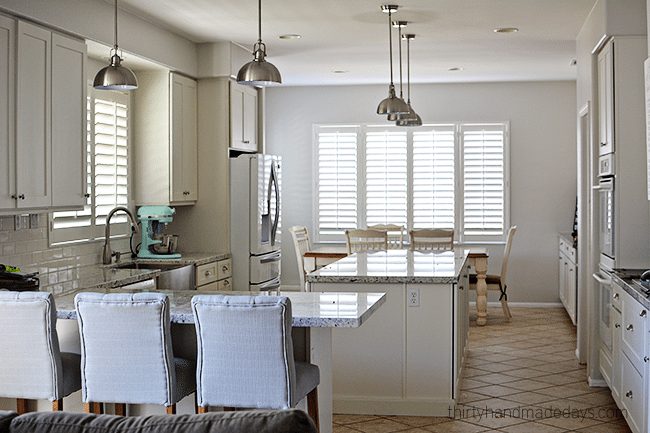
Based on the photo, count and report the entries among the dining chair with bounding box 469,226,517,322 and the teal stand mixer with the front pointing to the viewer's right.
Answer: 1

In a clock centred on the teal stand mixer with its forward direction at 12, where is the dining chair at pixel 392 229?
The dining chair is roughly at 11 o'clock from the teal stand mixer.

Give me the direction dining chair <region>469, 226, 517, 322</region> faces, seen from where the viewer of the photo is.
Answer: facing to the left of the viewer

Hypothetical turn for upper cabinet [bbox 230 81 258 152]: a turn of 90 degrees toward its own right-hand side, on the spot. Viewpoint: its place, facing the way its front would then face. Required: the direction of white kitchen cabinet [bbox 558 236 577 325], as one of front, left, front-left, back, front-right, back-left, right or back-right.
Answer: back-left

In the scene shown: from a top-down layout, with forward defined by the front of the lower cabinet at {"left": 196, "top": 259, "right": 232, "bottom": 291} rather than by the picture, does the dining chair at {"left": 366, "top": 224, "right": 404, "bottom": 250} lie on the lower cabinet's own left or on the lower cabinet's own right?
on the lower cabinet's own left

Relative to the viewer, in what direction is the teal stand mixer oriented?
to the viewer's right

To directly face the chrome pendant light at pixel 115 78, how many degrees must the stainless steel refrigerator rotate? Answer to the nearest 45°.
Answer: approximately 45° to its right

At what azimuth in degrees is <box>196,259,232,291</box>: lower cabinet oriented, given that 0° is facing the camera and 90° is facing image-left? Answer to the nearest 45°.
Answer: approximately 315°

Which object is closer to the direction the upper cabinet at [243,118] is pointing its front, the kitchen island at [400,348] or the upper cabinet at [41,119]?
the kitchen island

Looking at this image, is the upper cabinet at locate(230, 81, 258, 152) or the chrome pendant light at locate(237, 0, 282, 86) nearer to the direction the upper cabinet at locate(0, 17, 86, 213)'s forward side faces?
the chrome pendant light

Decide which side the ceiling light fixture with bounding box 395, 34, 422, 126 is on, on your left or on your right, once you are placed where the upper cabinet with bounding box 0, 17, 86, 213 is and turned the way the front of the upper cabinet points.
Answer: on your left

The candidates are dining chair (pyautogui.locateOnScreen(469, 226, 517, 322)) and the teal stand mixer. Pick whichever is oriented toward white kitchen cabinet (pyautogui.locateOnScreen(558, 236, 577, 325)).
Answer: the teal stand mixer

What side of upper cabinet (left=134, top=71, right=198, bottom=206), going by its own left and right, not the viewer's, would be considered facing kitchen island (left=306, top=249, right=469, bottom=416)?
front

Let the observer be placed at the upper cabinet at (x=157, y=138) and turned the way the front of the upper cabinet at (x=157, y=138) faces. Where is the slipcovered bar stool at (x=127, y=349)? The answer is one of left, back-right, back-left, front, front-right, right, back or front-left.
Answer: front-right
